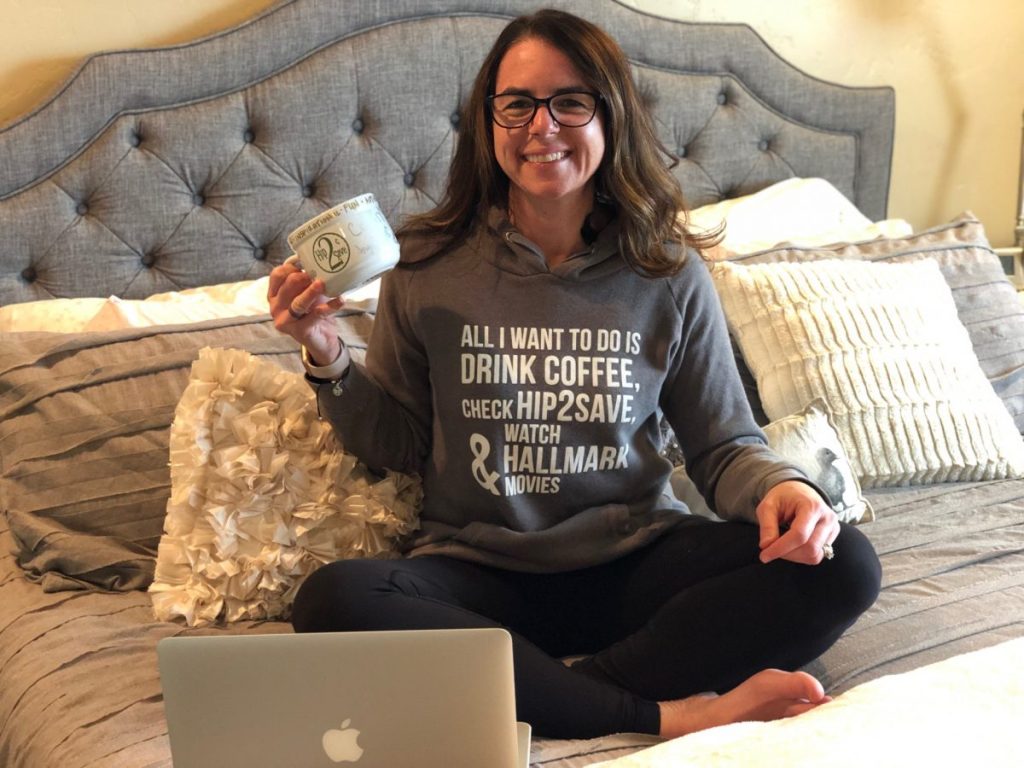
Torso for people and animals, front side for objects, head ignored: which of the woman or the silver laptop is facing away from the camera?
the silver laptop

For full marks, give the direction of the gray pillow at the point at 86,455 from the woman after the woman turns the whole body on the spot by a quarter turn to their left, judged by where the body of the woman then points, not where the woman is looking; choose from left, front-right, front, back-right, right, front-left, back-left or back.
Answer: back

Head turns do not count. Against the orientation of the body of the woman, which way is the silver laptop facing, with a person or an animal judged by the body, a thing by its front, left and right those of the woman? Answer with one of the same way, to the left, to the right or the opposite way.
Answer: the opposite way

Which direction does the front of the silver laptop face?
away from the camera

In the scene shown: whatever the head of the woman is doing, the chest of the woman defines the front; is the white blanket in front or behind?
in front

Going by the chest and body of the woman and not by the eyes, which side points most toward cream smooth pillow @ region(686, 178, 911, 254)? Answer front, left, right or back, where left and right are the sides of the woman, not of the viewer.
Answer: back

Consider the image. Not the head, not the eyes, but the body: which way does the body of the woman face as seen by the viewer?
toward the camera

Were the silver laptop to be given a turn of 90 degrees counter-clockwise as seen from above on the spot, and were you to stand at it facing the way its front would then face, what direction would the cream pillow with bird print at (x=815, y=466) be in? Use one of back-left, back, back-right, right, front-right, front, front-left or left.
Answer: back-right

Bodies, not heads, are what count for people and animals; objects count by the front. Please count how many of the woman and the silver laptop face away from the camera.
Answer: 1

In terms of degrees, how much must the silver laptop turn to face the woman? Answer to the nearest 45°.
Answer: approximately 45° to its right

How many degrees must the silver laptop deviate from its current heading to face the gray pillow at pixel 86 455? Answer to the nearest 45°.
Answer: approximately 45° to its left
